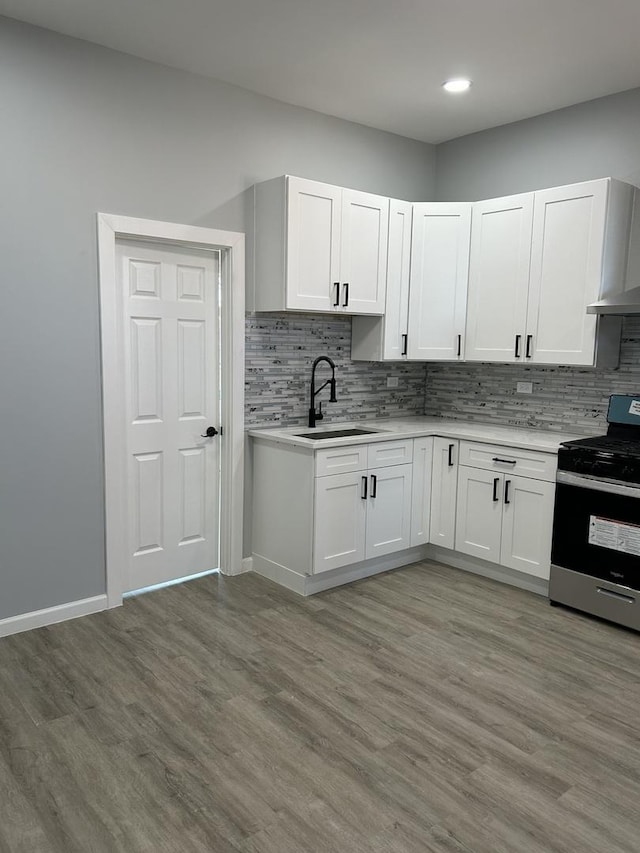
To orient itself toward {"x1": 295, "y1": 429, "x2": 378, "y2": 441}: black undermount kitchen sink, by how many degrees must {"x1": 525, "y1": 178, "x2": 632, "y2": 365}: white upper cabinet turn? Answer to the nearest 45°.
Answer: approximately 45° to its right

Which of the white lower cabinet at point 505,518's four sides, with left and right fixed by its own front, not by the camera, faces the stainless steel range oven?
left

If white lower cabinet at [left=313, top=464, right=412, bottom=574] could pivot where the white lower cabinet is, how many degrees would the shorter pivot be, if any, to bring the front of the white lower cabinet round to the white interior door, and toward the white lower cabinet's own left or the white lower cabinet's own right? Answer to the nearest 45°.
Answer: approximately 135° to the white lower cabinet's own right

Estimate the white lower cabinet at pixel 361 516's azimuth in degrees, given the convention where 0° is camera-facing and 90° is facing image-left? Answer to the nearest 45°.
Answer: approximately 315°

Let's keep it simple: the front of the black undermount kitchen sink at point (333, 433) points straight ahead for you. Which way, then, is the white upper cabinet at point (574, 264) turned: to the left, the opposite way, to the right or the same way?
to the right

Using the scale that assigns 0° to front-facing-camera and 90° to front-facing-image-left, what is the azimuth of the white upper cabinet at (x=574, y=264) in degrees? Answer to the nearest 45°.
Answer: approximately 45°
